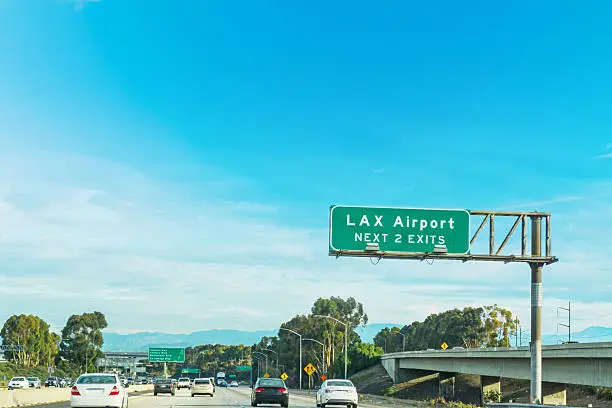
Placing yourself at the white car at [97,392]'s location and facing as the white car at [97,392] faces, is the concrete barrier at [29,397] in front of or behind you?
in front

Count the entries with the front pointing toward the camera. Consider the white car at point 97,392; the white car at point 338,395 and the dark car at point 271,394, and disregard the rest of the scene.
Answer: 0

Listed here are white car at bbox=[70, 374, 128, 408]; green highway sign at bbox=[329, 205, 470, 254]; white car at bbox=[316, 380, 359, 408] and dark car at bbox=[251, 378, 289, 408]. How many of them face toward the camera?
1

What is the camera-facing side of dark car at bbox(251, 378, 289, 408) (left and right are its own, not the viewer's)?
back

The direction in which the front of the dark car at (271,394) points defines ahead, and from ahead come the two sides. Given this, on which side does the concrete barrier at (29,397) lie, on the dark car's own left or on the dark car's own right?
on the dark car's own left

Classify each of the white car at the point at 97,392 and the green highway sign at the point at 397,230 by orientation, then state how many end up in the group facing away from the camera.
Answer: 1

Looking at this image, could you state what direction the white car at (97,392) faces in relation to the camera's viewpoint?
facing away from the viewer

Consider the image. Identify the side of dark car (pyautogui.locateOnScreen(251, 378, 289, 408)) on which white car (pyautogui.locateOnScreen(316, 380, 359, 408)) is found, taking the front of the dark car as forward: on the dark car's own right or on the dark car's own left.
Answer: on the dark car's own right

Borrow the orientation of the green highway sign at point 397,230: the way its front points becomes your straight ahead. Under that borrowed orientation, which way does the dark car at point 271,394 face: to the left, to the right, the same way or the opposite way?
the opposite way

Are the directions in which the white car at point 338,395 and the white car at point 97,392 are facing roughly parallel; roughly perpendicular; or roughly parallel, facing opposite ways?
roughly parallel

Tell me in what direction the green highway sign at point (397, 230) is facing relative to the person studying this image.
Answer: facing the viewer

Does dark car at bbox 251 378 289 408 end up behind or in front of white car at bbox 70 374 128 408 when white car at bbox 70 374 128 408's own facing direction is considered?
in front

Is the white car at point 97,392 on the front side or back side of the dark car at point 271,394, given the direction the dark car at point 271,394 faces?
on the back side

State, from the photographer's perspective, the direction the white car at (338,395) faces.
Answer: facing away from the viewer

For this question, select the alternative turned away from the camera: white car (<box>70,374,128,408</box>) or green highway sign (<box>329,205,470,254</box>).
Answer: the white car
